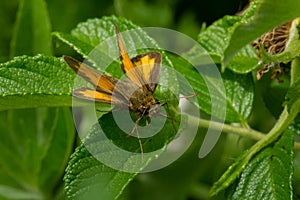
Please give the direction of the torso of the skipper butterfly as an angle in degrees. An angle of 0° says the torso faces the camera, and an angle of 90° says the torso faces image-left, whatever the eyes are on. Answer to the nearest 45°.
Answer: approximately 315°
